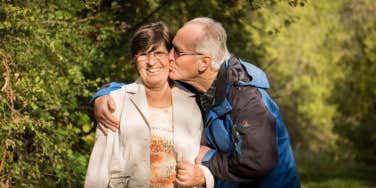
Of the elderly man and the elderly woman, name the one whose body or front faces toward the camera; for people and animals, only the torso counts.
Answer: the elderly woman

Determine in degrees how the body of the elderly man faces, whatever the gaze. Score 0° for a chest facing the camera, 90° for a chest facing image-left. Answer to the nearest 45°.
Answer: approximately 90°

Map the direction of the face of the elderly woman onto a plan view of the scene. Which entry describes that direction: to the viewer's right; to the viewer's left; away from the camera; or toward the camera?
toward the camera

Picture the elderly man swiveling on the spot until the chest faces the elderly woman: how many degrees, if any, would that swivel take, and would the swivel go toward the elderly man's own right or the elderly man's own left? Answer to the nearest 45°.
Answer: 0° — they already face them

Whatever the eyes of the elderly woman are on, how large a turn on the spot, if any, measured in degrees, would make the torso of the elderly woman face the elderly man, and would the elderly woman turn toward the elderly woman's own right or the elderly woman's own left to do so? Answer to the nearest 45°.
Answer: approximately 90° to the elderly woman's own left

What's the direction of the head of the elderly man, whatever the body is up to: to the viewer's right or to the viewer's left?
to the viewer's left

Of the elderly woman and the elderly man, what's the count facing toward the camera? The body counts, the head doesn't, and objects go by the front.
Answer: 1

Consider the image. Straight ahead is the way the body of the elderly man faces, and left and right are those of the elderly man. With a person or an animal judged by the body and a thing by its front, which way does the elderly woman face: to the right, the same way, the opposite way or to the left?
to the left

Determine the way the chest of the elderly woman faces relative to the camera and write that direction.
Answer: toward the camera
